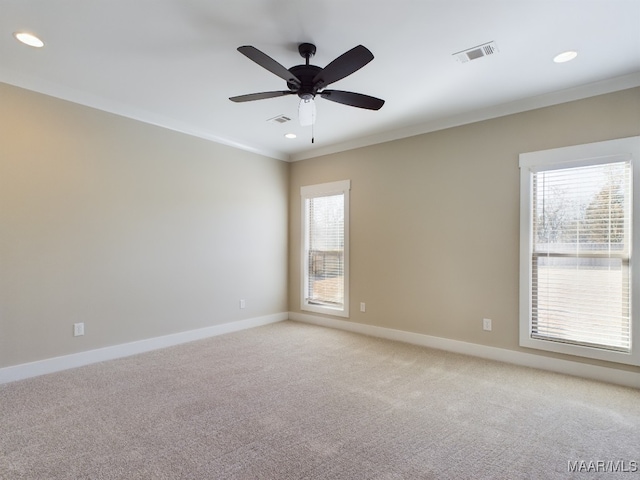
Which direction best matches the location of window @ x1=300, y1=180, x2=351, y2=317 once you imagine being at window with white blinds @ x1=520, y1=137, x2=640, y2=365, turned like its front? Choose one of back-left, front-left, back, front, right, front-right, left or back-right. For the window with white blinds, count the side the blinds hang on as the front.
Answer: front-right

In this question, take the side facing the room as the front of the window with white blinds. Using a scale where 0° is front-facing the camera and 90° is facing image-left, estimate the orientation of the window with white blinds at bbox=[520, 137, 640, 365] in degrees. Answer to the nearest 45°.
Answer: approximately 45°

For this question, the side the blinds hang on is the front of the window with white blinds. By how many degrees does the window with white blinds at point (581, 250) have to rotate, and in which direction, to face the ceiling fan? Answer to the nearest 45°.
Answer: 0° — it already faces it

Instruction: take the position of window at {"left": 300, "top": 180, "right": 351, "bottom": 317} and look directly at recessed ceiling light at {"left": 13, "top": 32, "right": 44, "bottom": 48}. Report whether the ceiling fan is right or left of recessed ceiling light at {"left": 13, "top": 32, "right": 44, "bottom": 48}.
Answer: left

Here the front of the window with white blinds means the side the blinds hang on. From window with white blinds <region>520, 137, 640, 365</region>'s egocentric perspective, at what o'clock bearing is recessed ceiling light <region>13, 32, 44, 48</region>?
The recessed ceiling light is roughly at 12 o'clock from the window with white blinds.
